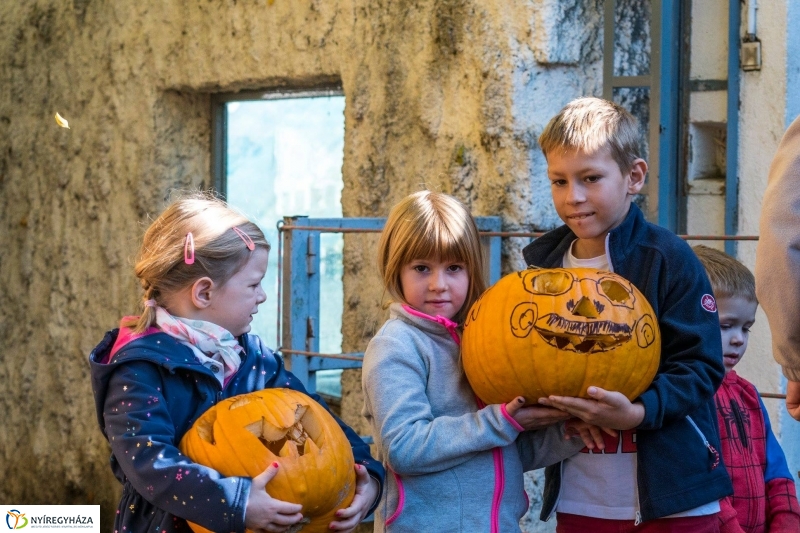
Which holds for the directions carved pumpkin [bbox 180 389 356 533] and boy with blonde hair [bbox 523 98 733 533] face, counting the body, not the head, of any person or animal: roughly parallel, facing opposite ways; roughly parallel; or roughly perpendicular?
roughly parallel

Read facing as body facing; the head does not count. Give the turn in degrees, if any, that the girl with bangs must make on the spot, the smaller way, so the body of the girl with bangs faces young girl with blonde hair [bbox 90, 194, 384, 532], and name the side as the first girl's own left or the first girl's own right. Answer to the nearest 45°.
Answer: approximately 135° to the first girl's own right

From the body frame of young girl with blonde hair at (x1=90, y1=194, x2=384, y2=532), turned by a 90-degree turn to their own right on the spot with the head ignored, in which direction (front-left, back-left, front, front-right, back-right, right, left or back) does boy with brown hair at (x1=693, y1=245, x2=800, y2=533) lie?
back-left

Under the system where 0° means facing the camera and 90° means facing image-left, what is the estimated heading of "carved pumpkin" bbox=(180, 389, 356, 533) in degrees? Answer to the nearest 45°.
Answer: approximately 0°

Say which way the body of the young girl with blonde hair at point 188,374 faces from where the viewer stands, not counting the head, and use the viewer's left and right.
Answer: facing the viewer and to the right of the viewer

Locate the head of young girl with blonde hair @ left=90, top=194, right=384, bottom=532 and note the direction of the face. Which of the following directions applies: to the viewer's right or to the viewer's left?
to the viewer's right

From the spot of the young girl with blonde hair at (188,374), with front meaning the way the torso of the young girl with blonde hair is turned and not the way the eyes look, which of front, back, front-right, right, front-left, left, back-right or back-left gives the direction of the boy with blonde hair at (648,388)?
front-left

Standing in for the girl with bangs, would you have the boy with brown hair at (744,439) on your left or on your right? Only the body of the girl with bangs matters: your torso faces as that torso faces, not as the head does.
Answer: on your left

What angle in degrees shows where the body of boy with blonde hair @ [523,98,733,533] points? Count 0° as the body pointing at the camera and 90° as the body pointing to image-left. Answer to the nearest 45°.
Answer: approximately 45°

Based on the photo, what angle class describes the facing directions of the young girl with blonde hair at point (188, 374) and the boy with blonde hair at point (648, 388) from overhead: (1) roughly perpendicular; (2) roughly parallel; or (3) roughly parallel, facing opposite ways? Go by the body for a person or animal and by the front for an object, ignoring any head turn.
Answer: roughly perpendicular

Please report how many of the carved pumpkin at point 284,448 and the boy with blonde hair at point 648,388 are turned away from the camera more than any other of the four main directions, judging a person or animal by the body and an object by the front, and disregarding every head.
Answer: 0
